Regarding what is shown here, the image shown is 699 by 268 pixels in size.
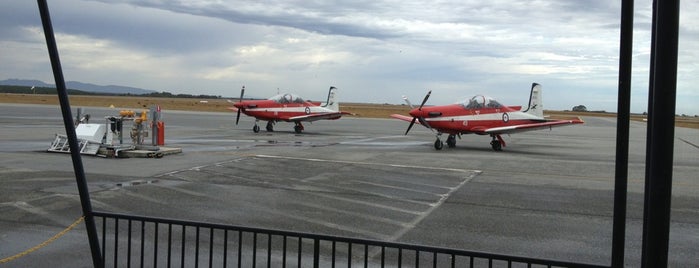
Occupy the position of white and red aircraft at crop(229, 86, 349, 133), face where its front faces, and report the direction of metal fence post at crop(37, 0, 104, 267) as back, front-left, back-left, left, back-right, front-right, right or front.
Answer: front-left

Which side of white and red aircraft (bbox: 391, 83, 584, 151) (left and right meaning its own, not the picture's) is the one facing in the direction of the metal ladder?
front

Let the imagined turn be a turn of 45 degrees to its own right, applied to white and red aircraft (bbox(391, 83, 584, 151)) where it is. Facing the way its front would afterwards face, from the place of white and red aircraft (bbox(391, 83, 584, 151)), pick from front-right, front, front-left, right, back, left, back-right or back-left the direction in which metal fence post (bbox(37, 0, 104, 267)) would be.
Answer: left

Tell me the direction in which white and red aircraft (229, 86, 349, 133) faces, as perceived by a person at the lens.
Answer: facing the viewer and to the left of the viewer

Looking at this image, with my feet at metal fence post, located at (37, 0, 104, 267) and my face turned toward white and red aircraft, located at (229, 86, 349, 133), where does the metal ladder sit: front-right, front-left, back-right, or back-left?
front-left

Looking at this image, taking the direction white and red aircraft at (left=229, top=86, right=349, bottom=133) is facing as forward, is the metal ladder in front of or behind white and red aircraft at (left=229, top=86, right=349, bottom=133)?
in front

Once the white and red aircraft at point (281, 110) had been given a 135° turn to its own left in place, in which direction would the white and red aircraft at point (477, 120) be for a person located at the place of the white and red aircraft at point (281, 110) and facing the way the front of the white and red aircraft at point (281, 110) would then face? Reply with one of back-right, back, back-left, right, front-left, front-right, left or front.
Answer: front-right

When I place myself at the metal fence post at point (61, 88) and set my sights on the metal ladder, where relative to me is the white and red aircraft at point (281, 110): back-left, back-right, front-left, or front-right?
front-right
